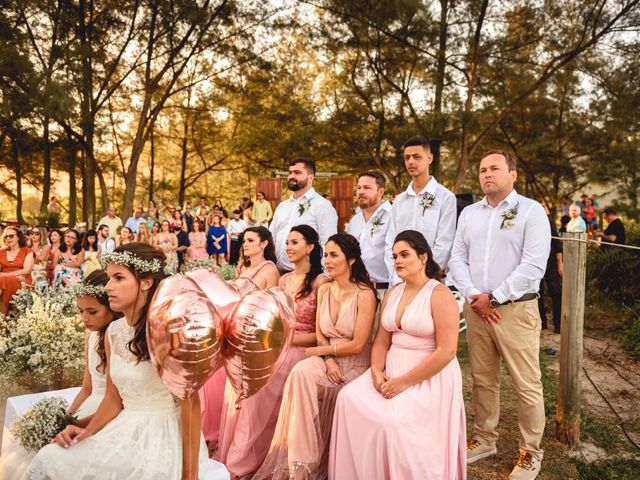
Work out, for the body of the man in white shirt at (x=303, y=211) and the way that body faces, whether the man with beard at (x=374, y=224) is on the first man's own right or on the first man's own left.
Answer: on the first man's own left

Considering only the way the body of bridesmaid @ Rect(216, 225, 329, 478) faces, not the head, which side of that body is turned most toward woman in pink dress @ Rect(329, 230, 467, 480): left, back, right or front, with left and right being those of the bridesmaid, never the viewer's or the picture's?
left

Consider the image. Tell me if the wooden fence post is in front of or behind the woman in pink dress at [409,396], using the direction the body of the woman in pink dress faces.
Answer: behind

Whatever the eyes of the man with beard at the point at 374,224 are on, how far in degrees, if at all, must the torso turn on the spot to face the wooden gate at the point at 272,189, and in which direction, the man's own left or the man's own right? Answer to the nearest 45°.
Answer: approximately 135° to the man's own right

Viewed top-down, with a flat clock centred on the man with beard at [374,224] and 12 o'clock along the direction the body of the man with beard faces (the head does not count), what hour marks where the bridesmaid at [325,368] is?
The bridesmaid is roughly at 11 o'clock from the man with beard.

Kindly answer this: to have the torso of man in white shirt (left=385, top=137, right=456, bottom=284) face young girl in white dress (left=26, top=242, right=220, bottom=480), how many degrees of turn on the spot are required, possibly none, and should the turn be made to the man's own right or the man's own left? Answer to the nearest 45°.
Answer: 0° — they already face them

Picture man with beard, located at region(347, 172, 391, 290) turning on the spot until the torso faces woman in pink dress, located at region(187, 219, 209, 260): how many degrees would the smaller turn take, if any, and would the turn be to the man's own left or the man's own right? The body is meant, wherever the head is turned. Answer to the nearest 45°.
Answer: approximately 90° to the man's own right

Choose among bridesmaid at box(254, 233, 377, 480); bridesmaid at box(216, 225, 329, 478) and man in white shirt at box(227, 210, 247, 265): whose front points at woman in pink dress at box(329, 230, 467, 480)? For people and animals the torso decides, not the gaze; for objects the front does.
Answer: the man in white shirt

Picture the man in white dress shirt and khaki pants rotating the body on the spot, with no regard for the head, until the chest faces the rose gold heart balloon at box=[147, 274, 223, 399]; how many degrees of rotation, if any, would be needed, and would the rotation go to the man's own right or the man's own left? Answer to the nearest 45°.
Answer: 0° — they already face it

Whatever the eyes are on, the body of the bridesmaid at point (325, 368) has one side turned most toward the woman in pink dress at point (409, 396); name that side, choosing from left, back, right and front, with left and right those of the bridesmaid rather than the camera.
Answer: left

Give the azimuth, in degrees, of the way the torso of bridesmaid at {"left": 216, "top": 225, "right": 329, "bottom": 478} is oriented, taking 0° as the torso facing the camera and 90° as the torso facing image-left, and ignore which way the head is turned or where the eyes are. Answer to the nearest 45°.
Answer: approximately 45°
